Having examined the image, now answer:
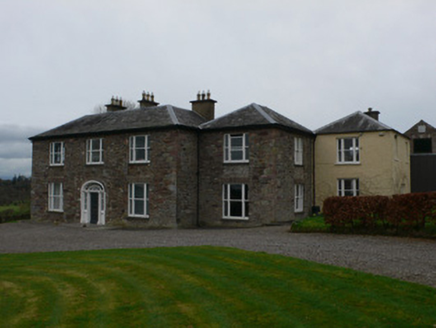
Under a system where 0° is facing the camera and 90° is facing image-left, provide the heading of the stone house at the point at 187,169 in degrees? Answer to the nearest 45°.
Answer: approximately 45°

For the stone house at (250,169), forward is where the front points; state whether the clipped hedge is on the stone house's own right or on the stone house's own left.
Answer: on the stone house's own left

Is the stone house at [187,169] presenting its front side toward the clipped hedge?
no

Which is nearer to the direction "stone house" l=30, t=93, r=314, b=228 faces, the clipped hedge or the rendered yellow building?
the clipped hedge

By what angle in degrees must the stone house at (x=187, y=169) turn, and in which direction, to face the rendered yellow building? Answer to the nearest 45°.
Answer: approximately 135° to its left

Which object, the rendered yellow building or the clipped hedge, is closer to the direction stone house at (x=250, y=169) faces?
the clipped hedge
